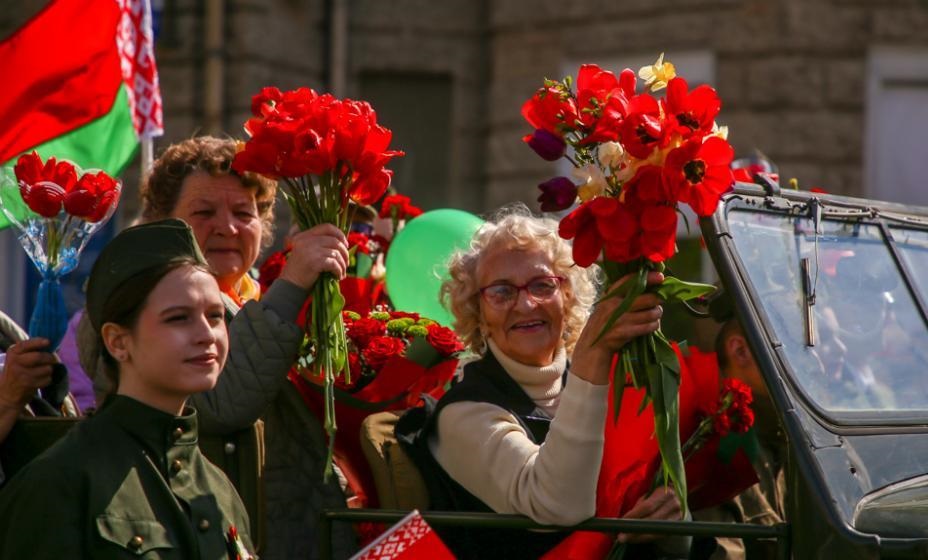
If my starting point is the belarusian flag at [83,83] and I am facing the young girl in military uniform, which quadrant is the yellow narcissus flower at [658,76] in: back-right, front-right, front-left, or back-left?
front-left

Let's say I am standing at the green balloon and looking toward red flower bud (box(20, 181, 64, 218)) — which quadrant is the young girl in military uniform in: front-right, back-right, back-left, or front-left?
front-left

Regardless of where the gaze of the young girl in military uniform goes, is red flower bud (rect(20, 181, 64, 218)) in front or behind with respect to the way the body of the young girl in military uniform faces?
behind

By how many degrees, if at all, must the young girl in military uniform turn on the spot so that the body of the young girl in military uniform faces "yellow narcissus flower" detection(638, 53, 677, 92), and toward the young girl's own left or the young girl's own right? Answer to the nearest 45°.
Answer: approximately 45° to the young girl's own left

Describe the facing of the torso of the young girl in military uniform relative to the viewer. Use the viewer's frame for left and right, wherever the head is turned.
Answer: facing the viewer and to the right of the viewer

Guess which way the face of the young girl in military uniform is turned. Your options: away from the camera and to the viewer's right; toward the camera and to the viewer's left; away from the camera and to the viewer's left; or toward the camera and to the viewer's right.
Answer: toward the camera and to the viewer's right

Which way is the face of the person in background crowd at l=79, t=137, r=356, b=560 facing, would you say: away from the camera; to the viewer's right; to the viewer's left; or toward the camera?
toward the camera

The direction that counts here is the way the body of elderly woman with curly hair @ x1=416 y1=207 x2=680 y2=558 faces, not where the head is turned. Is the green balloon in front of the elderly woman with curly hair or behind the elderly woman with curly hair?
behind

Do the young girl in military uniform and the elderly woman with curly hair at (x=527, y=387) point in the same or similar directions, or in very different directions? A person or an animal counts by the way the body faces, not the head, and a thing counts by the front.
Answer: same or similar directions

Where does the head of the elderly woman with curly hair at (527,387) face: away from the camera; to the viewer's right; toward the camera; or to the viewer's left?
toward the camera

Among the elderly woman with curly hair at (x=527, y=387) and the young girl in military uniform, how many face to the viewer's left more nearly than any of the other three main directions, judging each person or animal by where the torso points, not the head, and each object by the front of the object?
0
